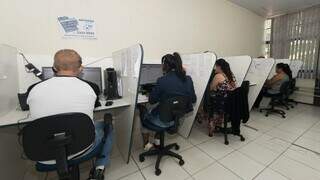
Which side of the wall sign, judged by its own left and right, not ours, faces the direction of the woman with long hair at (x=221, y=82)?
left

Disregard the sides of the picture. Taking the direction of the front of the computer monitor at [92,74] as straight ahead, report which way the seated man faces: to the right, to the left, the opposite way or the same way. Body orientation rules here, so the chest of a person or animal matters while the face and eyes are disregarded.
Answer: the opposite way

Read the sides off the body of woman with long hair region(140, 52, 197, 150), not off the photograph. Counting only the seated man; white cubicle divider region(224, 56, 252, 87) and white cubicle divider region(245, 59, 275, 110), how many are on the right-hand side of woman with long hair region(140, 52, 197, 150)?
2

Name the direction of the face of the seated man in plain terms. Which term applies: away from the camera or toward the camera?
away from the camera

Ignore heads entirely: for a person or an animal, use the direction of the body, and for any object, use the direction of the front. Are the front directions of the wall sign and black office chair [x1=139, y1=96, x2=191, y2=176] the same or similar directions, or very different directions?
very different directions

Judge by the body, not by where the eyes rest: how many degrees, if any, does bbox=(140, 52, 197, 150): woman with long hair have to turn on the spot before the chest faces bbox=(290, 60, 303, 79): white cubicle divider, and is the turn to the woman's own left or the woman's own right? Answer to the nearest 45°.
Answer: approximately 90° to the woman's own right

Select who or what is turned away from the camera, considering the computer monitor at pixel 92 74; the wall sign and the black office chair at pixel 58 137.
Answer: the black office chair

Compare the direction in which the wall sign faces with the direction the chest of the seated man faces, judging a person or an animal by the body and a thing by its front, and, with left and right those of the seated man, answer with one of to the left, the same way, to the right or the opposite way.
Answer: the opposite way

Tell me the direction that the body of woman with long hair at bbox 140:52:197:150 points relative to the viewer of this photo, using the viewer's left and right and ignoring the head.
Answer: facing away from the viewer and to the left of the viewer

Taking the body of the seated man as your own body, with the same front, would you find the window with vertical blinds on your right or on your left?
on your right

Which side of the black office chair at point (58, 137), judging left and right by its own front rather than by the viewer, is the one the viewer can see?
back

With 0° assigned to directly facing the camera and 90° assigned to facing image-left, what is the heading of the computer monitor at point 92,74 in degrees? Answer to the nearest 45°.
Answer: approximately 0°

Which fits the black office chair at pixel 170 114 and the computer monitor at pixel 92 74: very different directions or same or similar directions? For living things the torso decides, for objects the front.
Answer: very different directions

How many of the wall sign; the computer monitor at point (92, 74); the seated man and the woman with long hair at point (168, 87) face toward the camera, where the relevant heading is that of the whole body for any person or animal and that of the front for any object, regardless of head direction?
2

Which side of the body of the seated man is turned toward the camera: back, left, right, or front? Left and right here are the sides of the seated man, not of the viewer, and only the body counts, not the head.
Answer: back
